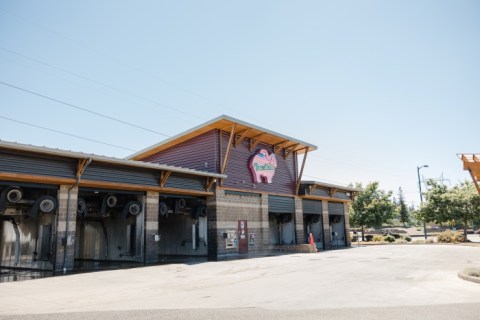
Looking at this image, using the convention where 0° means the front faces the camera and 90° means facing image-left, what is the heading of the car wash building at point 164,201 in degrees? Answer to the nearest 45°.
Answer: approximately 315°

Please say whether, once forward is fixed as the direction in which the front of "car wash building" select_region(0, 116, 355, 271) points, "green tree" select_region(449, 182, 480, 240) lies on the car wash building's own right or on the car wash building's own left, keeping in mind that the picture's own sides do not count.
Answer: on the car wash building's own left

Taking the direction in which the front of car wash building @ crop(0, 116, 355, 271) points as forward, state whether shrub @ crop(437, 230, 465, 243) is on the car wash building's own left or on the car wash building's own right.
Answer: on the car wash building's own left

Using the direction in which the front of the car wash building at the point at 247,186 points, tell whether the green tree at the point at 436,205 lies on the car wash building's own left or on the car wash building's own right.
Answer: on the car wash building's own left

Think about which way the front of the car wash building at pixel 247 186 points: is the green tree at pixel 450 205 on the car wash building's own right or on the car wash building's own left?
on the car wash building's own left

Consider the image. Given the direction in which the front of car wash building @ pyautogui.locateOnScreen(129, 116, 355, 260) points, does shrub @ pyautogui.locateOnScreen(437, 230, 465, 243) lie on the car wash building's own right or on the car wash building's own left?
on the car wash building's own left

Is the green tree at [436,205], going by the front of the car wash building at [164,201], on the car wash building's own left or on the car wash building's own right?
on the car wash building's own left

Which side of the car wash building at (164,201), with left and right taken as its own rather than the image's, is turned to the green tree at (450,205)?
left
